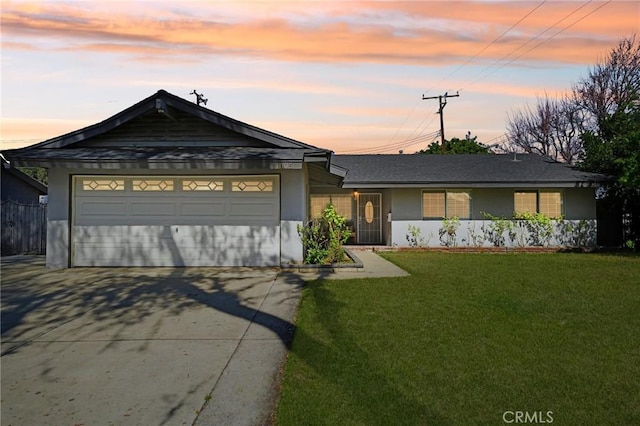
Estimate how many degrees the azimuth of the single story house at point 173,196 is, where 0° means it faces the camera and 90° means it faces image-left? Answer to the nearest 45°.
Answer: approximately 0°

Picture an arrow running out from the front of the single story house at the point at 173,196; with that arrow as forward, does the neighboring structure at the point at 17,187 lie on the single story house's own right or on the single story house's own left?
on the single story house's own right

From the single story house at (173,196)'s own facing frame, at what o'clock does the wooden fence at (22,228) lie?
The wooden fence is roughly at 4 o'clock from the single story house.

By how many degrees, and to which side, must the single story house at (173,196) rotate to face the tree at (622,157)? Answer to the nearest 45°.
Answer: approximately 90° to its left

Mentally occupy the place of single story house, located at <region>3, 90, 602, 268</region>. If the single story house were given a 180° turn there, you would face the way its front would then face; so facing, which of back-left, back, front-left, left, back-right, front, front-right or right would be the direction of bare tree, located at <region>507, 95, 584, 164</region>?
front-right

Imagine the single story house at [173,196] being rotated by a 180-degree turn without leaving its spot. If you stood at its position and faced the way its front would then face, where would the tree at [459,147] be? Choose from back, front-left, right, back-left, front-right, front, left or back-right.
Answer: front-right

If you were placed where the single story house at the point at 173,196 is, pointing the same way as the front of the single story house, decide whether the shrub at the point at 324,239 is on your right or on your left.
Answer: on your left
